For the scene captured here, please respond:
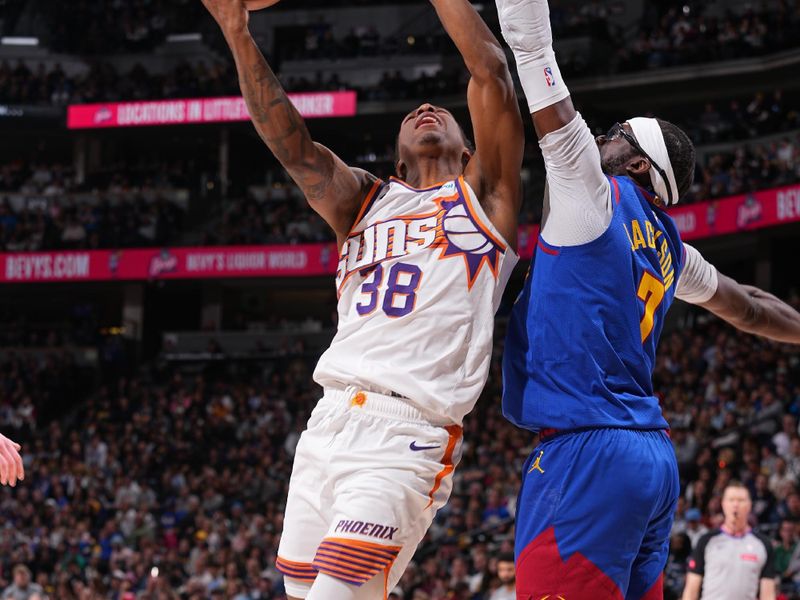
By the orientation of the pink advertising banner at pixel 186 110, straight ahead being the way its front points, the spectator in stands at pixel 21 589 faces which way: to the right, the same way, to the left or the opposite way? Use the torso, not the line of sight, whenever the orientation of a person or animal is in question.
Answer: the same way

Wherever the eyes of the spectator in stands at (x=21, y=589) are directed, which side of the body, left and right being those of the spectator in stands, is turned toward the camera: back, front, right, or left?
front

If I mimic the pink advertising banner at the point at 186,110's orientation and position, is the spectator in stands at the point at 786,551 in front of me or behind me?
in front

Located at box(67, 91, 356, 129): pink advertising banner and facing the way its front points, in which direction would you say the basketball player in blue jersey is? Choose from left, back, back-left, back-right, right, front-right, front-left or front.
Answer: front

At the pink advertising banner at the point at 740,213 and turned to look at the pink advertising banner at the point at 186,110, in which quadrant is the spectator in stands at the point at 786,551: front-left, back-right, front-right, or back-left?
back-left

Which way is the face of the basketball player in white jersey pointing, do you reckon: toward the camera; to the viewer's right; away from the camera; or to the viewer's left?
toward the camera

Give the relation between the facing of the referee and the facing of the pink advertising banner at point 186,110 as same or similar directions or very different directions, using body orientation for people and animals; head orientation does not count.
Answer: same or similar directions

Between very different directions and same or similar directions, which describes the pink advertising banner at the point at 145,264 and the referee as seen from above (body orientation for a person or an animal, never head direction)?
same or similar directions

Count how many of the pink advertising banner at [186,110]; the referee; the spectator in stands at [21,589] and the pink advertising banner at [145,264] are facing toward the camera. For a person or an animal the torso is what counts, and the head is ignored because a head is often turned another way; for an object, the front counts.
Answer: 4

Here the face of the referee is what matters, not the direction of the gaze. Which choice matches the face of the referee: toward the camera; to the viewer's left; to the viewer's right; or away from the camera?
toward the camera

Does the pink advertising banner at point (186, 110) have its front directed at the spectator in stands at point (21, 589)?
yes

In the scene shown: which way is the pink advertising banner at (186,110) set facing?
toward the camera

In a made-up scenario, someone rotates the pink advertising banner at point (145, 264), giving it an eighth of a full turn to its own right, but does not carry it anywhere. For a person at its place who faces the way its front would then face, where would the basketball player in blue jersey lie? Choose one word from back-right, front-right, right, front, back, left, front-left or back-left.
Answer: front-left

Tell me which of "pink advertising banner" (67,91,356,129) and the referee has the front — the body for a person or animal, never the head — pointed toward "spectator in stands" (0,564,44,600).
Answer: the pink advertising banner

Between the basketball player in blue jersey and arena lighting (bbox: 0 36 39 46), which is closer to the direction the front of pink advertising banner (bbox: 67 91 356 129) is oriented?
the basketball player in blue jersey

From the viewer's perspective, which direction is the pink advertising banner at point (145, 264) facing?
toward the camera
